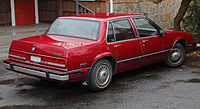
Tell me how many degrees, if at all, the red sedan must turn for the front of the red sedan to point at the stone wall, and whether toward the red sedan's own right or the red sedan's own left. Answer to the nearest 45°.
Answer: approximately 45° to the red sedan's own left

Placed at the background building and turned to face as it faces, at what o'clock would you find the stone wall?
The stone wall is roughly at 10 o'clock from the background building.

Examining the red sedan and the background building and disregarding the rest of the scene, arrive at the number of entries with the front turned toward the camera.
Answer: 1

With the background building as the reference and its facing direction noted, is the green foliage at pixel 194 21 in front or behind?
in front

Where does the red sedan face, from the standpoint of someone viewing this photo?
facing away from the viewer and to the right of the viewer

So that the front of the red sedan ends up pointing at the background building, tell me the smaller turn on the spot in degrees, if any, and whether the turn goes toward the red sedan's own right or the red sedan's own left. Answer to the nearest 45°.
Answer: approximately 45° to the red sedan's own left

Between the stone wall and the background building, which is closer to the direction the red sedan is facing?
the stone wall

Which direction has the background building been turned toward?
toward the camera

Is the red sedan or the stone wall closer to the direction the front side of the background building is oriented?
the red sedan

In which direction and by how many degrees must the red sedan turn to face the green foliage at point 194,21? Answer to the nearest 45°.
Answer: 0° — it already faces it

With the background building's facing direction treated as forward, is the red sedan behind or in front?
in front
